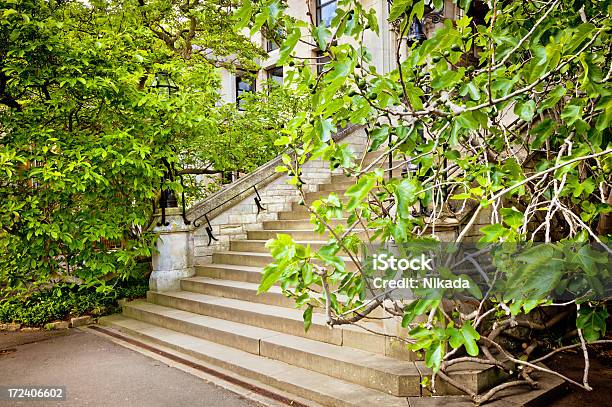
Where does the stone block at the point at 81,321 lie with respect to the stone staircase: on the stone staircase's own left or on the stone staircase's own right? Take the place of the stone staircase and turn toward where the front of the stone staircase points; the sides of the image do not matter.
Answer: on the stone staircase's own right

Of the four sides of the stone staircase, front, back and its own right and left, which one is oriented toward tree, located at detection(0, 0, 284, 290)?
right

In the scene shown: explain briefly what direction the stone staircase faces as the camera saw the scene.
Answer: facing the viewer and to the left of the viewer

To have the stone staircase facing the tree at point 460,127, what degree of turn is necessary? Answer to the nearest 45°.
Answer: approximately 90° to its left
